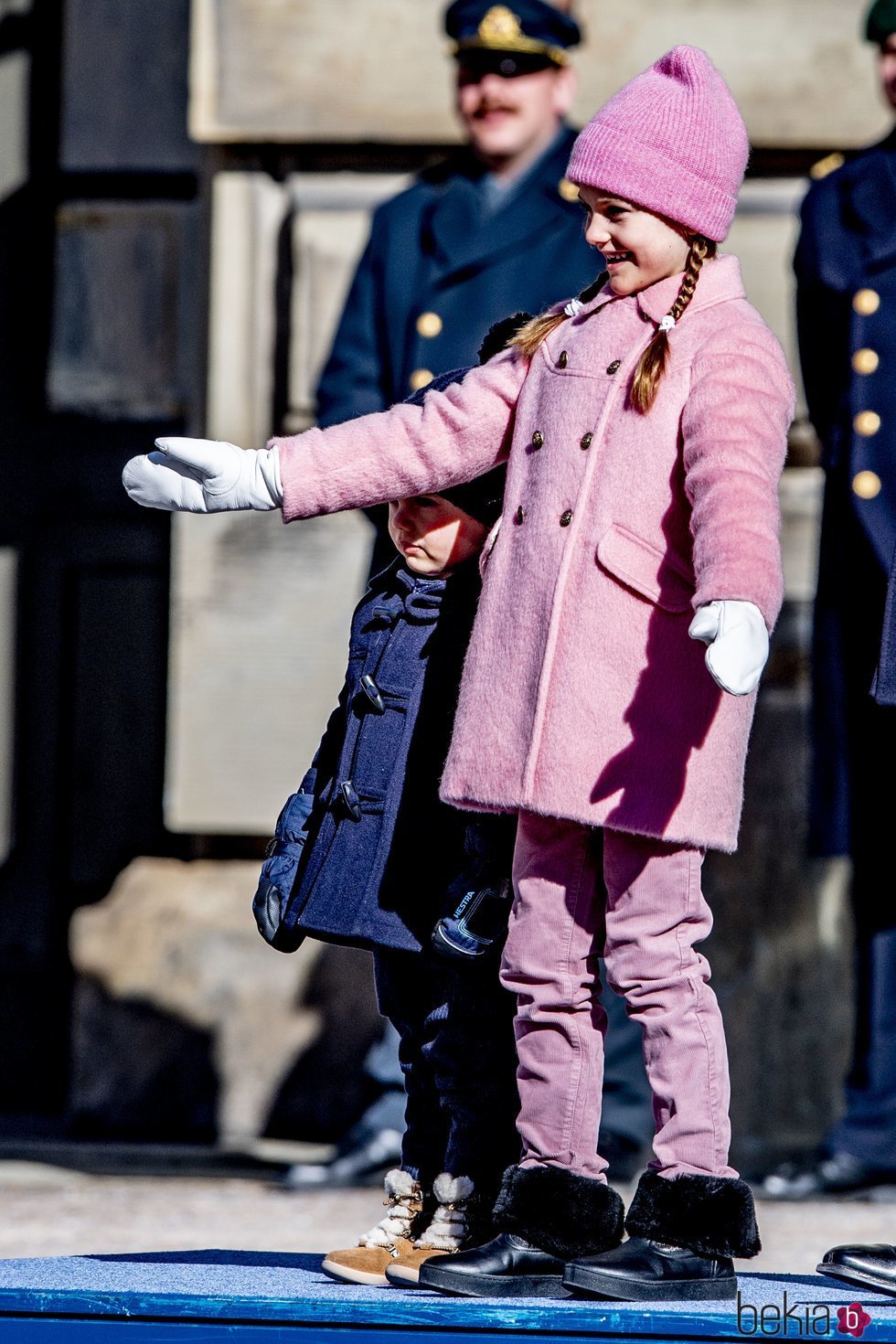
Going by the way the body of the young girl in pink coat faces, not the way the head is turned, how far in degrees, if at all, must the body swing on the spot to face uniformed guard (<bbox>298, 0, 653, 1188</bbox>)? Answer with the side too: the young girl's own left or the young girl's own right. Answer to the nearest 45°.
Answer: approximately 135° to the young girl's own right

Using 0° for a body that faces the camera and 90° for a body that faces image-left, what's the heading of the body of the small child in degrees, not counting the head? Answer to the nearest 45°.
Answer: approximately 45°

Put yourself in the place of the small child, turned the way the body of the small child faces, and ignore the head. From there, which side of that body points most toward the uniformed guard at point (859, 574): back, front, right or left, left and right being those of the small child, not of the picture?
back

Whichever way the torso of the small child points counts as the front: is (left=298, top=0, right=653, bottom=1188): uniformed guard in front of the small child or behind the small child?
behind

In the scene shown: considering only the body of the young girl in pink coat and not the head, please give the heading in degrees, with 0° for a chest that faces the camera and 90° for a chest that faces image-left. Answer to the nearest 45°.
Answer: approximately 45°

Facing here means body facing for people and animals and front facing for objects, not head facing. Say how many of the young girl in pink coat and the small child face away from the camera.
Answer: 0
